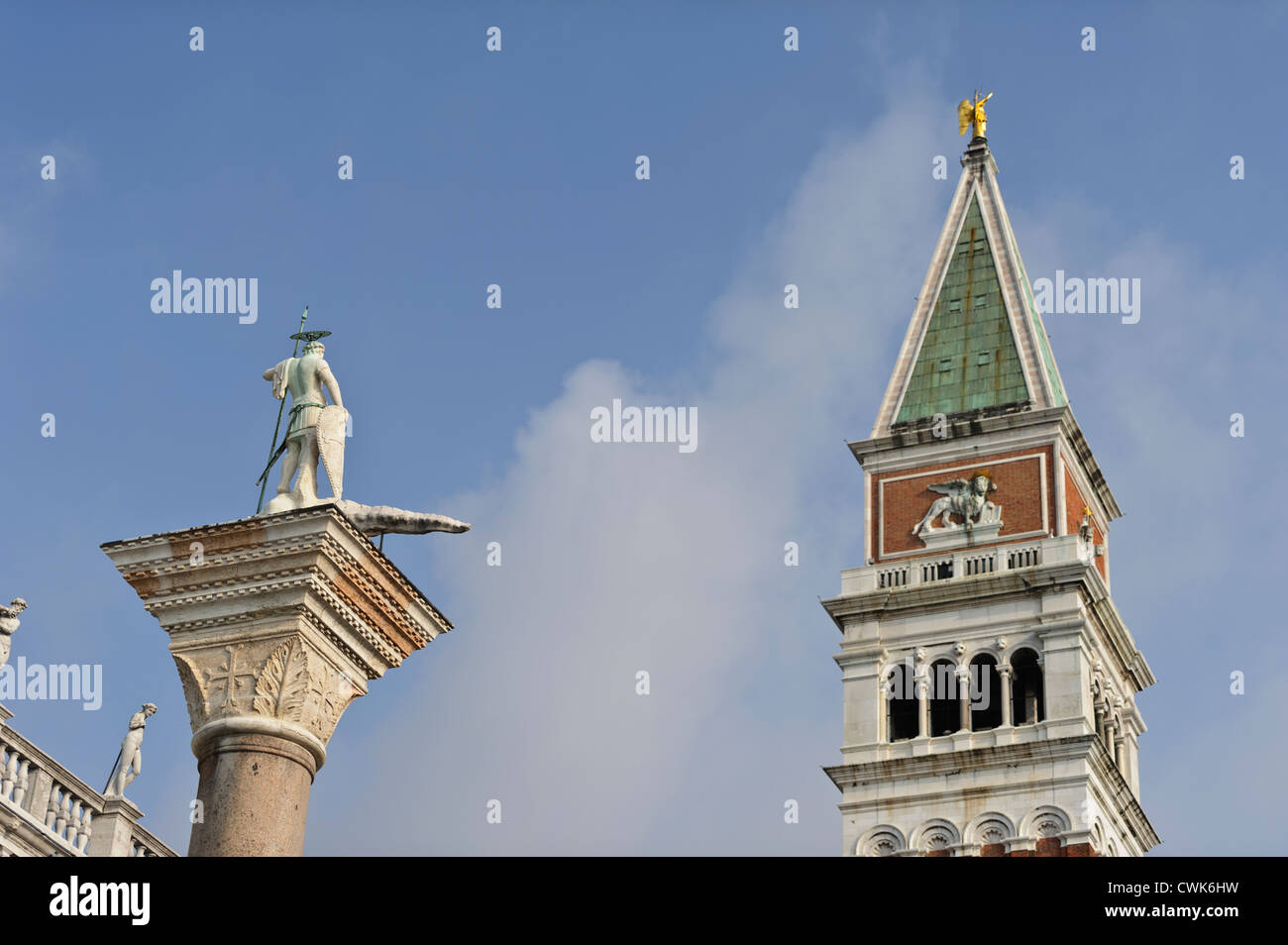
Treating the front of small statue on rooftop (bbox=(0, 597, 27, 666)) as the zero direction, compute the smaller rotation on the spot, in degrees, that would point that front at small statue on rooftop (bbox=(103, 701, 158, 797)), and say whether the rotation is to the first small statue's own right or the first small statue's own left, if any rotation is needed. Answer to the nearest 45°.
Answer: approximately 45° to the first small statue's own left
